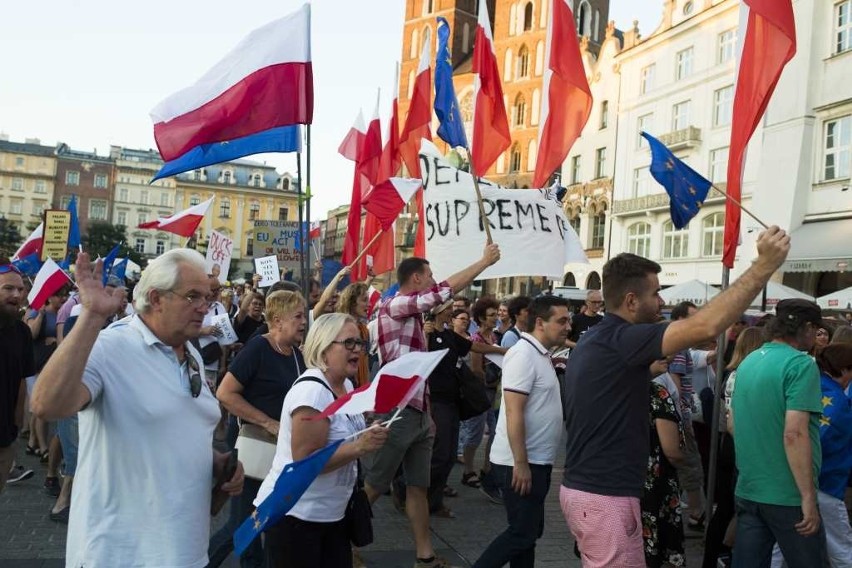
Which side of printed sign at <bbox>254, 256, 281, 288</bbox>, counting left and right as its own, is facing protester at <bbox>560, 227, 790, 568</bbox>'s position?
front

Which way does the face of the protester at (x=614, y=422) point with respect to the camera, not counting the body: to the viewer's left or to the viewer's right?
to the viewer's right

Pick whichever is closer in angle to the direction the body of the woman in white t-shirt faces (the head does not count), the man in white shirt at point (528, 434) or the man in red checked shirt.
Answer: the man in white shirt

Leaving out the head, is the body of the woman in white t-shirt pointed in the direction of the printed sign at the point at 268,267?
no

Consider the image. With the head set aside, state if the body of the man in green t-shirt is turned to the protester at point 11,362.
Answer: no

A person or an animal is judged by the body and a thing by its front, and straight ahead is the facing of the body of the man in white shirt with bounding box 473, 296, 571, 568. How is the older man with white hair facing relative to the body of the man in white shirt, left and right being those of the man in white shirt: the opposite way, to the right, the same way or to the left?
the same way

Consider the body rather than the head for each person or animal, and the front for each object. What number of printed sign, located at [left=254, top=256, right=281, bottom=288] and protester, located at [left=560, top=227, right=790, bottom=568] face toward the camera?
1

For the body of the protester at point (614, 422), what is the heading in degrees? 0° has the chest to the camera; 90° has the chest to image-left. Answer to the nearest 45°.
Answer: approximately 225°

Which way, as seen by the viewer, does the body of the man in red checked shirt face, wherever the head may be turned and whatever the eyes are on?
to the viewer's right

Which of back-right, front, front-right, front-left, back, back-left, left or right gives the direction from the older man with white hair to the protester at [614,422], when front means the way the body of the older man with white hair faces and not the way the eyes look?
front-left

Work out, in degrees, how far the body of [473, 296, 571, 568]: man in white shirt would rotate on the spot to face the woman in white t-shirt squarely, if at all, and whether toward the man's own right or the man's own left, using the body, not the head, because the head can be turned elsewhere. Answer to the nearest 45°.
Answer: approximately 135° to the man's own right

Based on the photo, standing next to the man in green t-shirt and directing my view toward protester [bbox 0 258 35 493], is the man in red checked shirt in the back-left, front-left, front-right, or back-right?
front-right

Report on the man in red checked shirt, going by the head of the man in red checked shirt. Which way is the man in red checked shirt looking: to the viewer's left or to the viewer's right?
to the viewer's right
